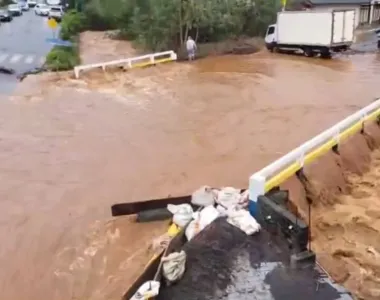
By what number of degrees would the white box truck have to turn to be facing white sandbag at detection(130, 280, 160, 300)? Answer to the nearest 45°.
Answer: approximately 135° to its left

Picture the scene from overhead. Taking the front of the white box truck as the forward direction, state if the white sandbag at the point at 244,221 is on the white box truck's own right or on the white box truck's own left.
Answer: on the white box truck's own left

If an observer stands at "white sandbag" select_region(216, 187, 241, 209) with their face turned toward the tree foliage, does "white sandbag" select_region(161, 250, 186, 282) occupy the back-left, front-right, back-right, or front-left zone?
back-left

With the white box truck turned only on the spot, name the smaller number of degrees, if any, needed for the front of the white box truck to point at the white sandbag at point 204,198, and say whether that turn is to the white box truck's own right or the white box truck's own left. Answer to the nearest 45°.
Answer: approximately 135° to the white box truck's own left

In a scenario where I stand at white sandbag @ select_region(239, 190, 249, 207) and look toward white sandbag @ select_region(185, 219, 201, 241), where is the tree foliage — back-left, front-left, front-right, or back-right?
back-right

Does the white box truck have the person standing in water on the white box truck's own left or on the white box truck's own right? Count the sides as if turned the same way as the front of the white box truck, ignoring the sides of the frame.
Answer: on the white box truck's own left

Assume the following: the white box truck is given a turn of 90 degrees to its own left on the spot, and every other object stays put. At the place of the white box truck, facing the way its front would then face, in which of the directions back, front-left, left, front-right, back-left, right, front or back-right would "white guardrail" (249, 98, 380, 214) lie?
front-left

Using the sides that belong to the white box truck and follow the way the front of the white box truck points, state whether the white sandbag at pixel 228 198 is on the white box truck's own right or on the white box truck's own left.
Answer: on the white box truck's own left

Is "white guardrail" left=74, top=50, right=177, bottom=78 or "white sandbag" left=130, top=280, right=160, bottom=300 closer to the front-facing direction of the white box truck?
the white guardrail

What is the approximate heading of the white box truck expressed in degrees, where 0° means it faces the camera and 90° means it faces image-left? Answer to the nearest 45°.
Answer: approximately 135°

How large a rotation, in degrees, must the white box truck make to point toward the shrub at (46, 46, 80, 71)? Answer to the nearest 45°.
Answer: approximately 45° to its left

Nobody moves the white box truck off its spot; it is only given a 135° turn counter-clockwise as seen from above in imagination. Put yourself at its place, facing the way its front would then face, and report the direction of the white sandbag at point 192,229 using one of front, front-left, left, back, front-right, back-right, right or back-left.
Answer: front

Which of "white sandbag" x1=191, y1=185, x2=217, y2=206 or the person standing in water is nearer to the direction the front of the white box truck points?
the person standing in water

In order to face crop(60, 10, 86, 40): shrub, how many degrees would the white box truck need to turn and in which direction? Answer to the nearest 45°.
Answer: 0° — it already faces it
